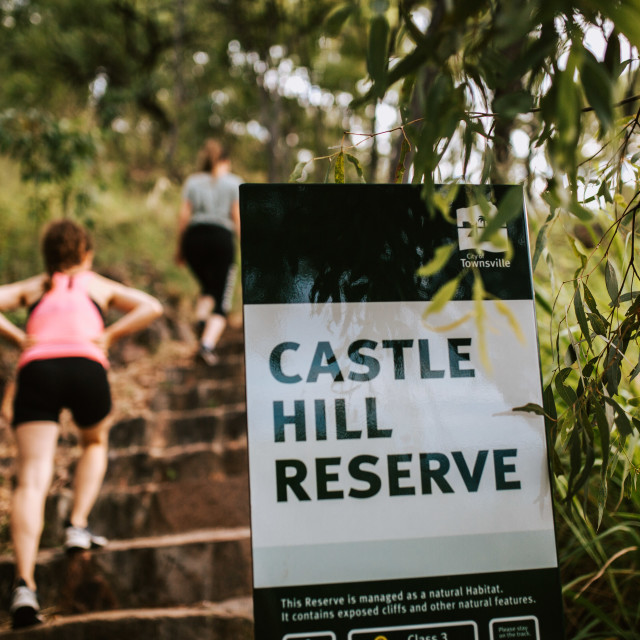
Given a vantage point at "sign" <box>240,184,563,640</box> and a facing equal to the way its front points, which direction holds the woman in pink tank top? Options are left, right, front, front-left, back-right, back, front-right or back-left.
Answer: back-right

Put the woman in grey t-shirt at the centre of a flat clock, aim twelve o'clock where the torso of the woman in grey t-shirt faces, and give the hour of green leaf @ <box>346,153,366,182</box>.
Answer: The green leaf is roughly at 6 o'clock from the woman in grey t-shirt.

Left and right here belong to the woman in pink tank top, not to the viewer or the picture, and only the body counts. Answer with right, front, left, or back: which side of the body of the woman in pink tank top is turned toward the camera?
back

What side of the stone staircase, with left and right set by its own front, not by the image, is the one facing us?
front

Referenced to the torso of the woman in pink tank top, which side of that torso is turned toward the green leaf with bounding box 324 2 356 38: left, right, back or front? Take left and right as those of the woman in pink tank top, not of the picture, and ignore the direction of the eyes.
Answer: back

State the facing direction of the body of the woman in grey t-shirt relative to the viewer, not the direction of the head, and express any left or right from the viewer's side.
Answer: facing away from the viewer

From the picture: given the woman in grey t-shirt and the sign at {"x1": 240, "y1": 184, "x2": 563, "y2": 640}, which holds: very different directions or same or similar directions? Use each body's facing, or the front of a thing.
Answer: very different directions

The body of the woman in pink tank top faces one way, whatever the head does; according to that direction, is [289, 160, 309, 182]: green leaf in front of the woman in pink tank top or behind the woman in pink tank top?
behind

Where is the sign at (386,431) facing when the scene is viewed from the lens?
facing the viewer

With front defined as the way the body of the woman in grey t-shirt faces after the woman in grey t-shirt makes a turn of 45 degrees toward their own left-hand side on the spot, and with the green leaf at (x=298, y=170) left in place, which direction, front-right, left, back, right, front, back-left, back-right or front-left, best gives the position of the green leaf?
back-left

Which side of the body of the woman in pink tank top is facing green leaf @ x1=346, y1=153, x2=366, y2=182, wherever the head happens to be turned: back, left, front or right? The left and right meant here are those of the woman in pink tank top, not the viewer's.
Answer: back

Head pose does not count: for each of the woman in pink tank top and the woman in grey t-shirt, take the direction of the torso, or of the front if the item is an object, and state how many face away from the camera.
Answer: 2

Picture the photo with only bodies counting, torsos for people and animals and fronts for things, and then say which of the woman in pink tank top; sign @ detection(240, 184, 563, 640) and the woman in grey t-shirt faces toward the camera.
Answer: the sign
